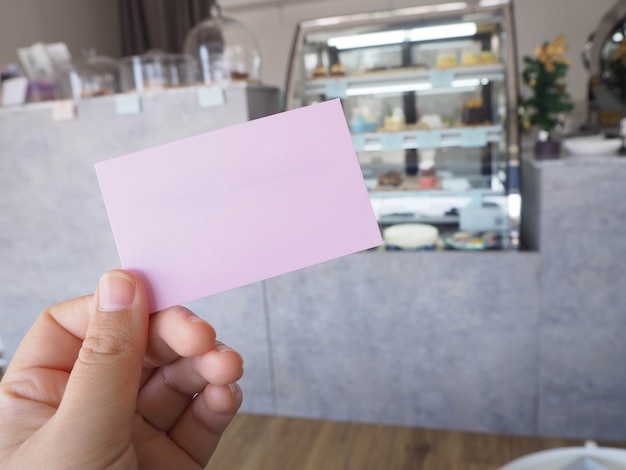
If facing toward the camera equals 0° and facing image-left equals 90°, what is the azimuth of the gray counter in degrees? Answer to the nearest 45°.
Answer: approximately 0°

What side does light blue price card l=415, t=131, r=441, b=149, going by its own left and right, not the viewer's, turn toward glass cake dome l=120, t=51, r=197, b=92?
right

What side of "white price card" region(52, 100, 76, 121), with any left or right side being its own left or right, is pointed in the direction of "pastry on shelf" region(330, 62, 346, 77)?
left

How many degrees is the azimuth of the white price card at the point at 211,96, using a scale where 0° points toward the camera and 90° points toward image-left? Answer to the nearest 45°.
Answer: approximately 0°

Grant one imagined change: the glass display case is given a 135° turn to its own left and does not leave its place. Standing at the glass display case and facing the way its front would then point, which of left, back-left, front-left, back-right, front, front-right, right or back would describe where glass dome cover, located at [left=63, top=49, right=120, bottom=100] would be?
back-left
